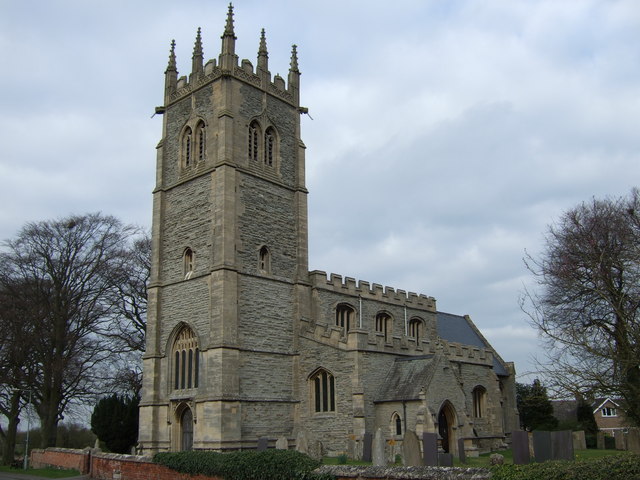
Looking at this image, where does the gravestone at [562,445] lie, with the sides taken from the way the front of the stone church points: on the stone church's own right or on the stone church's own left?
on the stone church's own left

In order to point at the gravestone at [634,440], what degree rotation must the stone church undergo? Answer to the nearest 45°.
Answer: approximately 90° to its left

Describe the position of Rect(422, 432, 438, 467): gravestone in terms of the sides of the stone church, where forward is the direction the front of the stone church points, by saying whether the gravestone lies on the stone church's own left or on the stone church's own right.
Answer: on the stone church's own left

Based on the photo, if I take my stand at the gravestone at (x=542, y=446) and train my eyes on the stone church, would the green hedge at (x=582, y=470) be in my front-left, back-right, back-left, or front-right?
back-left

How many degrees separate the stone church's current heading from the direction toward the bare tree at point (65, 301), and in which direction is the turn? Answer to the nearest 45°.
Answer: approximately 90° to its right
